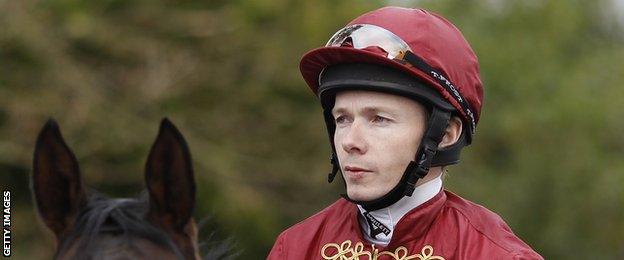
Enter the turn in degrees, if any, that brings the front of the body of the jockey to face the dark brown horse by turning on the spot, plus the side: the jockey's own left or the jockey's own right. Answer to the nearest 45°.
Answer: approximately 45° to the jockey's own right

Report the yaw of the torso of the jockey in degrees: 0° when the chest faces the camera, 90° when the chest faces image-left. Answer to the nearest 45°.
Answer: approximately 45°
